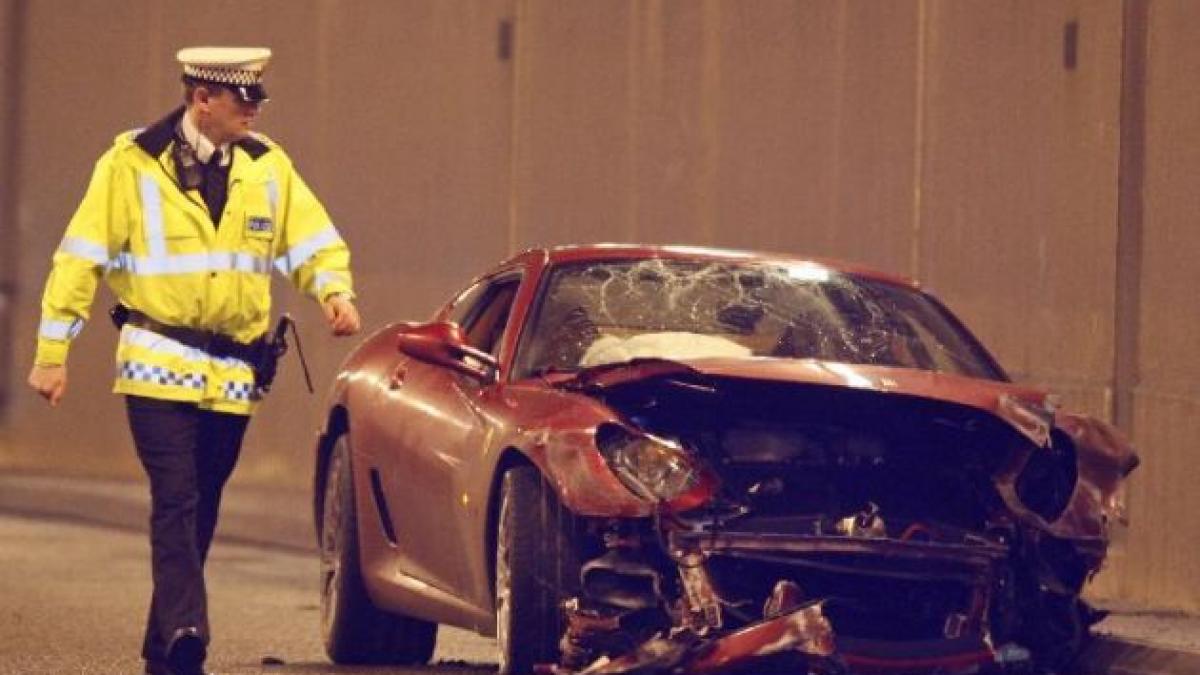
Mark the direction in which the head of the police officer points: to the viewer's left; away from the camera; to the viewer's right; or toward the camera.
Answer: to the viewer's right

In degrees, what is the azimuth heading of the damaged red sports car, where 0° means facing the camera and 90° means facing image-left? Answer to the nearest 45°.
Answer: approximately 315°

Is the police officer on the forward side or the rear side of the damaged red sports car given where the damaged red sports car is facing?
on the rear side
